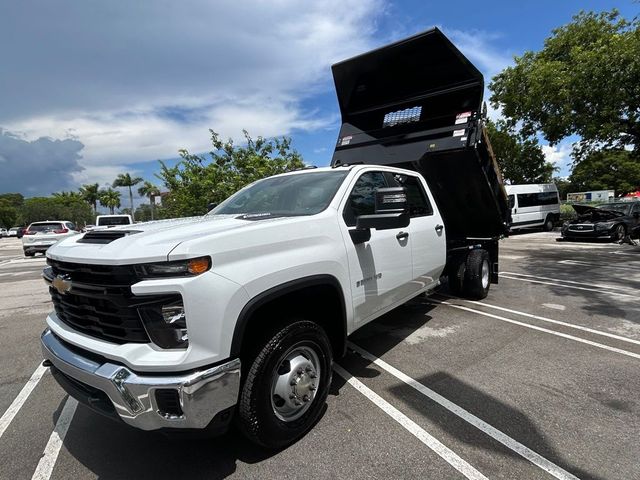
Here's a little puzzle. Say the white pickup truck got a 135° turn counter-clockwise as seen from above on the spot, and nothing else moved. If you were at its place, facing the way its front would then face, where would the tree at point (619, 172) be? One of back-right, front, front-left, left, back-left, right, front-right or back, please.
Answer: front-left

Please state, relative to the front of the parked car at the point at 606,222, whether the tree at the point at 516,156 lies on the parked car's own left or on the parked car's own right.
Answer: on the parked car's own right

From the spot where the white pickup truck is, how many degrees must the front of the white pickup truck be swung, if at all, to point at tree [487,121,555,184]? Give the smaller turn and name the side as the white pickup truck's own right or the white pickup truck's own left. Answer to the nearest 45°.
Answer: approximately 180°

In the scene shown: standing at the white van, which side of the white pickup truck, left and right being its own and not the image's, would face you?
back

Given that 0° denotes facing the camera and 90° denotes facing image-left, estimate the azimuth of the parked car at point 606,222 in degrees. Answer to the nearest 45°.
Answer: approximately 45°

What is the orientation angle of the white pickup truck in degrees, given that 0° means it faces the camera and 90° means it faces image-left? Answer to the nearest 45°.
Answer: approximately 45°

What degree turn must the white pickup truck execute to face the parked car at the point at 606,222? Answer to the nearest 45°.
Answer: approximately 180°

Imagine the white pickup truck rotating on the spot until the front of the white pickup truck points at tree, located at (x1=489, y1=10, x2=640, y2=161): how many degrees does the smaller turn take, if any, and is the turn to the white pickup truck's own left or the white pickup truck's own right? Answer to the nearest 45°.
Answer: approximately 180°
